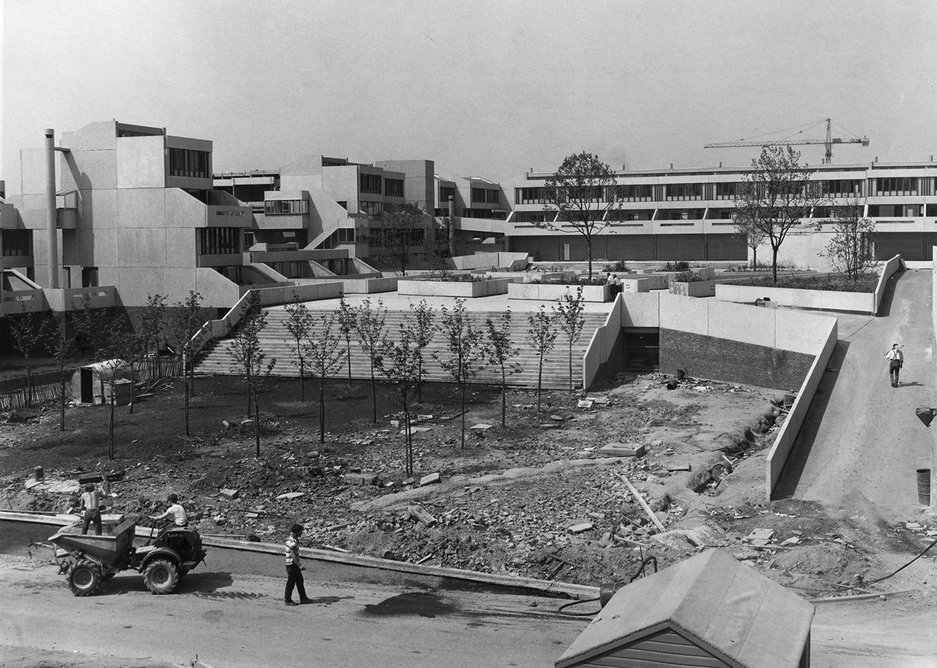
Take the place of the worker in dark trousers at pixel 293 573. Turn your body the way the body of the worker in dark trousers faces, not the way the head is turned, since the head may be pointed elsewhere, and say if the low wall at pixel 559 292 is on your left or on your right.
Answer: on your left

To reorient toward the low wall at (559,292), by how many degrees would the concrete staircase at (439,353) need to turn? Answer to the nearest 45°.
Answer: approximately 135° to its left

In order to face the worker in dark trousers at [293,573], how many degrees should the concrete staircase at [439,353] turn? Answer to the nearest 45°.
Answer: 0° — it already faces them

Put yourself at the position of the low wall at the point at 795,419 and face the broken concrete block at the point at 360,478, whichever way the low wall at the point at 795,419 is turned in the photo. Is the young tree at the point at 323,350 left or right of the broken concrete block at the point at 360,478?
right

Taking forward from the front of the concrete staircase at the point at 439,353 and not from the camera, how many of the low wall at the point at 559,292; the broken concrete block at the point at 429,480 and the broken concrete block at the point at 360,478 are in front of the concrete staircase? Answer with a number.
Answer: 2

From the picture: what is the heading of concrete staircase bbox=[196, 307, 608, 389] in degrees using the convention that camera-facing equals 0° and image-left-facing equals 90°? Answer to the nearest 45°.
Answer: approximately 0°

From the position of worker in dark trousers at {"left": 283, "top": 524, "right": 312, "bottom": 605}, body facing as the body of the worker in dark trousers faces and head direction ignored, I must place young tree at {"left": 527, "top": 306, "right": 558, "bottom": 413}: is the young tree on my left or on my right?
on my left
